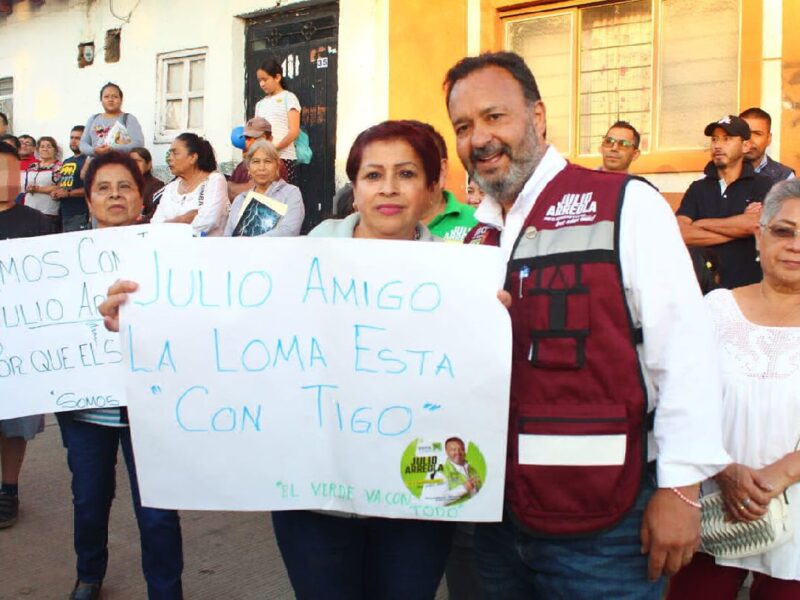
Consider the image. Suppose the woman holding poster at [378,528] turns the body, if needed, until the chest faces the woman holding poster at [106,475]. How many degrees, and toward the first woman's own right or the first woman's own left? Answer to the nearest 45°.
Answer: approximately 135° to the first woman's own right

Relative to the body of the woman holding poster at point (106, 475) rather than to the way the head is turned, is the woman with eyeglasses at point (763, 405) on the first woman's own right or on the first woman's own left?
on the first woman's own left

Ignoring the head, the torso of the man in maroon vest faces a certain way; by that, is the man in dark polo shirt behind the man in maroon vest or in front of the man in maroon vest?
behind

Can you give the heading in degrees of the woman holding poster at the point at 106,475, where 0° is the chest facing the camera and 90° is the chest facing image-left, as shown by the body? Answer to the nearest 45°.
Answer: approximately 0°

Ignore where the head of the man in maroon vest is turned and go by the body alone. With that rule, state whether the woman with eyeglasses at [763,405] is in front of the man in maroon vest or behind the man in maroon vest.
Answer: behind

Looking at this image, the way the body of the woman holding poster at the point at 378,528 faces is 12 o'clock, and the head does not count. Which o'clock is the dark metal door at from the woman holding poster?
The dark metal door is roughly at 6 o'clock from the woman holding poster.

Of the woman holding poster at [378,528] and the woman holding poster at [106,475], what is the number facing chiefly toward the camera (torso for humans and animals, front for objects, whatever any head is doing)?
2
